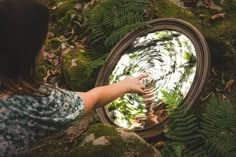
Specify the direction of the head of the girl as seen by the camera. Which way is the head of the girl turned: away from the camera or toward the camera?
away from the camera

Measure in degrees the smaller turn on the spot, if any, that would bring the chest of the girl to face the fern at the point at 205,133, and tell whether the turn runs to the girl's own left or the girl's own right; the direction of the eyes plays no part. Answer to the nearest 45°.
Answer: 0° — they already face it

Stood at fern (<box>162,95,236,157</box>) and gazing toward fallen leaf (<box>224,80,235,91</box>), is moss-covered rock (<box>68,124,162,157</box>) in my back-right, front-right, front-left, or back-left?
back-left

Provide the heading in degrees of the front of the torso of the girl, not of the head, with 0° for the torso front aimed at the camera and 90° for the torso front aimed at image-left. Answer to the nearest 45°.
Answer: approximately 225°

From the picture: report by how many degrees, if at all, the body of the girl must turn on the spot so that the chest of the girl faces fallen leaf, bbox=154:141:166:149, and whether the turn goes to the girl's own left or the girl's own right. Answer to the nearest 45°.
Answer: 0° — they already face it

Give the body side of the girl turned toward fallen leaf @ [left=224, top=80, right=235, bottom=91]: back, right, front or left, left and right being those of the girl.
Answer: front

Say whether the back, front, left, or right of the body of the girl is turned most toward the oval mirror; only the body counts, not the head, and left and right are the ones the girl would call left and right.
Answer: front
